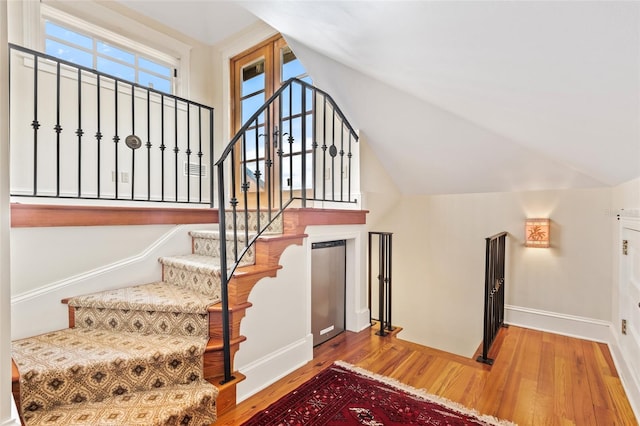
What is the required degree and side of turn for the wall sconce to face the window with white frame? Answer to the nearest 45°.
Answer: approximately 45° to its right

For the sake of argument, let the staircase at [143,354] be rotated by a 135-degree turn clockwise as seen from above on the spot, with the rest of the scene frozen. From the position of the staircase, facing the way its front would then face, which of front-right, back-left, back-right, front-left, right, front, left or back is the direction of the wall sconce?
back-right

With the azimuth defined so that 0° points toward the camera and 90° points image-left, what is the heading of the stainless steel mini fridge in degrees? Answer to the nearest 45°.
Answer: approximately 315°

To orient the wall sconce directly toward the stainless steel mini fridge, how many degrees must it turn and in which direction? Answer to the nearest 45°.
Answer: approximately 45° to its right

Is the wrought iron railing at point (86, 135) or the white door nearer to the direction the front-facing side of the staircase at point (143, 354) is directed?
the white door

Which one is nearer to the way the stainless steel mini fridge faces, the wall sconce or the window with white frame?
the wall sconce

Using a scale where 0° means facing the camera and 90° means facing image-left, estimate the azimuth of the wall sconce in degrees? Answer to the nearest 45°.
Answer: approximately 0°

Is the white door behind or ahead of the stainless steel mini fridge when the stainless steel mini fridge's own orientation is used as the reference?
ahead

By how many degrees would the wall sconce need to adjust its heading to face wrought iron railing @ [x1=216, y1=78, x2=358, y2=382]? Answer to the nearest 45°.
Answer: approximately 45° to its right

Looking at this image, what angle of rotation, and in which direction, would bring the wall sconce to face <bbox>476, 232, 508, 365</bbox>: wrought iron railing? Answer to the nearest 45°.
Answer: approximately 45° to its right

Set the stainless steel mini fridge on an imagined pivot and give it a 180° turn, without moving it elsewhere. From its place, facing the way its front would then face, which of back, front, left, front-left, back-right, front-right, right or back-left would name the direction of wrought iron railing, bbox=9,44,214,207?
front-left

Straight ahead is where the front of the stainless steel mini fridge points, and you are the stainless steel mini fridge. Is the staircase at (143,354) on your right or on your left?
on your right
